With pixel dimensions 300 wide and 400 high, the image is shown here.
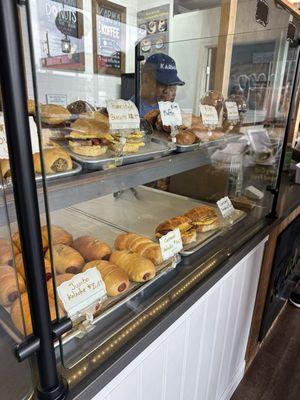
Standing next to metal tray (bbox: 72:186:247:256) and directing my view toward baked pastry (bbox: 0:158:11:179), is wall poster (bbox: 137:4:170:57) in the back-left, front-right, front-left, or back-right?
back-right

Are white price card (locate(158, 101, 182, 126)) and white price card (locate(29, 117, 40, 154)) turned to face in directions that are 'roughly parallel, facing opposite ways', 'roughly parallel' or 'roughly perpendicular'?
roughly perpendicular

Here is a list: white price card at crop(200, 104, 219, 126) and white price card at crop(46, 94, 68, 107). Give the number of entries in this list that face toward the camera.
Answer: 2

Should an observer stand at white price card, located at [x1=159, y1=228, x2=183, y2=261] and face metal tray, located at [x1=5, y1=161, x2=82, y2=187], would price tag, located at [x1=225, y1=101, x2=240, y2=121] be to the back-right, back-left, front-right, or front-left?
back-right

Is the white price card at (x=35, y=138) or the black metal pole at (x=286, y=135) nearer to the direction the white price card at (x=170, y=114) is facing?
the white price card
